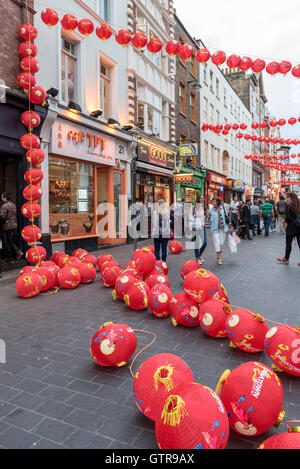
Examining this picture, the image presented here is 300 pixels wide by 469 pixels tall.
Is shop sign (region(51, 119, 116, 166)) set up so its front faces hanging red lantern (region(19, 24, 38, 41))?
no

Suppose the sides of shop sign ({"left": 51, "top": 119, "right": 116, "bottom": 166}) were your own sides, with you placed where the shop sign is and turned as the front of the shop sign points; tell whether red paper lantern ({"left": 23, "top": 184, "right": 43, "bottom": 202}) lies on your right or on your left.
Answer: on your right

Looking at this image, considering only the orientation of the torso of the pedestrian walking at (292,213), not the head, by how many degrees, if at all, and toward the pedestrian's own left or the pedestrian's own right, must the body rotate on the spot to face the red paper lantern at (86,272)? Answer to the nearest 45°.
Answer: approximately 45° to the pedestrian's own left

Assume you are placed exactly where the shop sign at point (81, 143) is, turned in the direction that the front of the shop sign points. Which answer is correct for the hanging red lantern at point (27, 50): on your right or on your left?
on your right

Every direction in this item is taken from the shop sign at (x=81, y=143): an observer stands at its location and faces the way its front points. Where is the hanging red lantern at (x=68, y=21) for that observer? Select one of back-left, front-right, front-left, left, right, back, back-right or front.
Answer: front-right

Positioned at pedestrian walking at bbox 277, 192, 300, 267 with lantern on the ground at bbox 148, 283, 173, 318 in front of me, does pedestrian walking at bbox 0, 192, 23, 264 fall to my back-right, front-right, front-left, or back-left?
front-right

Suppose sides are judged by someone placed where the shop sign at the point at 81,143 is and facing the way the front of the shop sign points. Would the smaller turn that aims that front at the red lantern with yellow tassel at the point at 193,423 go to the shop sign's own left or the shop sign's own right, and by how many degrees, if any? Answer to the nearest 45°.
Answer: approximately 45° to the shop sign's own right

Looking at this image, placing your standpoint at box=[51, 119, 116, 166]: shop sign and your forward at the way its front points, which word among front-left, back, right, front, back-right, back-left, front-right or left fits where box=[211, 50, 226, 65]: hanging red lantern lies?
front

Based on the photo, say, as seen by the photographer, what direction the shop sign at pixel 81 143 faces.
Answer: facing the viewer and to the right of the viewer
